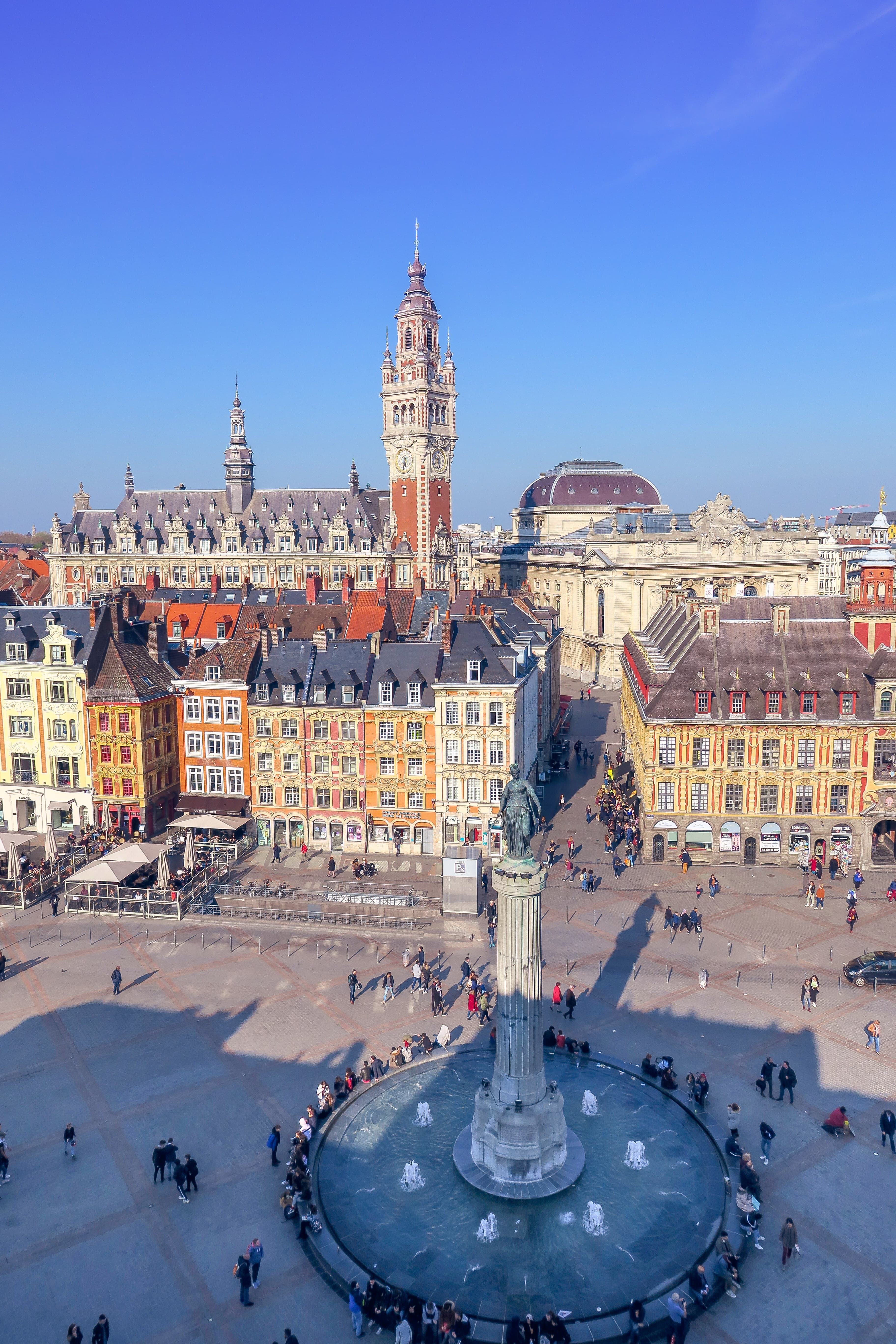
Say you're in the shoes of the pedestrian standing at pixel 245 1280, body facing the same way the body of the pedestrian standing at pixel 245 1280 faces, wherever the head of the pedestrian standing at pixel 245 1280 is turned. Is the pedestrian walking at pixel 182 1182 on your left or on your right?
on your left

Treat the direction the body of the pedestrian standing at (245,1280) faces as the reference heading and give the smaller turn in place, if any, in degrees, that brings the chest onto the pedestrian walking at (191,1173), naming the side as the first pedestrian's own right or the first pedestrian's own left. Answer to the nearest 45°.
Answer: approximately 90° to the first pedestrian's own left

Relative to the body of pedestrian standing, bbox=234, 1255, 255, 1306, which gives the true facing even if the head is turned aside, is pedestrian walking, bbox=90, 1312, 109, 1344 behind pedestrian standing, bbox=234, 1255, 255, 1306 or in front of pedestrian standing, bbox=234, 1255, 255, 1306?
behind

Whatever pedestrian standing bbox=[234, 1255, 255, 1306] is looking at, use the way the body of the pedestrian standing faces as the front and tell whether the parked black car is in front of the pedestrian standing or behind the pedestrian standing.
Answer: in front
